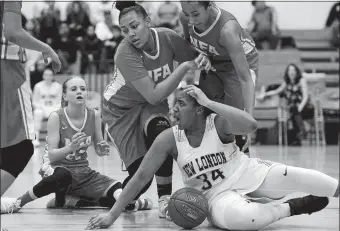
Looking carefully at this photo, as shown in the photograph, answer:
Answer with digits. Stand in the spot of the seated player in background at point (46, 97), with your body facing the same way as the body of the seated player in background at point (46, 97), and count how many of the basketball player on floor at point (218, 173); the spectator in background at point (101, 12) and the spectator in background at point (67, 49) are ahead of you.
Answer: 1

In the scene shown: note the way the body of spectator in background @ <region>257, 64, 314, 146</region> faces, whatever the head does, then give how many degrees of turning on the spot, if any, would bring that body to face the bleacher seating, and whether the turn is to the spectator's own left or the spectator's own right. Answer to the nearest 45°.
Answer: approximately 135° to the spectator's own right

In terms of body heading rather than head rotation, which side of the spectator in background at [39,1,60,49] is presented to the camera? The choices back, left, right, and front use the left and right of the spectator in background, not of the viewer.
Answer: front

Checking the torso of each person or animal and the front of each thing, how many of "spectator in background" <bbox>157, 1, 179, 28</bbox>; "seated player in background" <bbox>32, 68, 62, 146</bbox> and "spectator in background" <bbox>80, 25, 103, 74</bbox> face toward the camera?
3

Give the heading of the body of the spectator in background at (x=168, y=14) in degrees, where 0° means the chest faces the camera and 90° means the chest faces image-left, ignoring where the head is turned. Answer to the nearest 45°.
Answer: approximately 0°

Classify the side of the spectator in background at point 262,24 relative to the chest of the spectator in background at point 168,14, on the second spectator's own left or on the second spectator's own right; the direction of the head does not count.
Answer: on the second spectator's own left

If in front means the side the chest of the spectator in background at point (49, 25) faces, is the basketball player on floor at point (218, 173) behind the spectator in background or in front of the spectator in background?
in front

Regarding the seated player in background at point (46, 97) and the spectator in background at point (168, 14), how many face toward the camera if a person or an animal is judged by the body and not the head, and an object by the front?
2

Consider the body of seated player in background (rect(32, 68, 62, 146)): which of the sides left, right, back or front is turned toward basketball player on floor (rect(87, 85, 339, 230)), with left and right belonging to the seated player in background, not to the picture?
front

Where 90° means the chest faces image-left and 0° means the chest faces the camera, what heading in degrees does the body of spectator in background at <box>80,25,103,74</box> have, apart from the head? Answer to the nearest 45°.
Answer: approximately 0°

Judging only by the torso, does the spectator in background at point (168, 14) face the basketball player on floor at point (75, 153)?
yes

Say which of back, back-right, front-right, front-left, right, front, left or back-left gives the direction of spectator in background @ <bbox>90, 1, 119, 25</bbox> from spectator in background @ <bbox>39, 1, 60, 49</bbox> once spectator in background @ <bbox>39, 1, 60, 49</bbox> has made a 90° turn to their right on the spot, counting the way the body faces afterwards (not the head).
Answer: back
